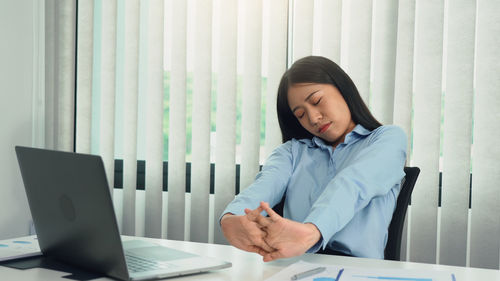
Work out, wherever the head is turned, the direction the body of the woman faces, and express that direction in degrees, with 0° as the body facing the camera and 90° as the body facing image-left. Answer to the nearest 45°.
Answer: approximately 45°

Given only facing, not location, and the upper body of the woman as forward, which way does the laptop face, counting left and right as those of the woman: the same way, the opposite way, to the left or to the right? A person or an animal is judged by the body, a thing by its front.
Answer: the opposite way

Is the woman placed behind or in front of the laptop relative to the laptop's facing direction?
in front

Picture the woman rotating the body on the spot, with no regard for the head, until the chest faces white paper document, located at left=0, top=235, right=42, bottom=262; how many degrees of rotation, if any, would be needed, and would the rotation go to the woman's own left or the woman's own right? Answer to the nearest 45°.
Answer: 0° — they already face it

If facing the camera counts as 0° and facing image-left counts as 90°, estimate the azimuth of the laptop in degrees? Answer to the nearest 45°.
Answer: approximately 225°
